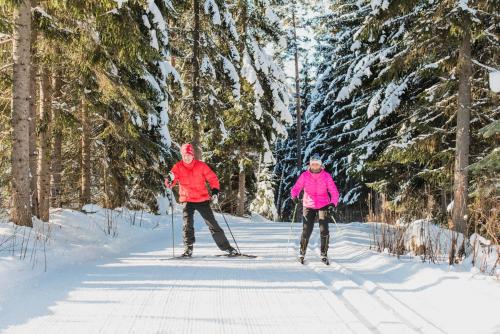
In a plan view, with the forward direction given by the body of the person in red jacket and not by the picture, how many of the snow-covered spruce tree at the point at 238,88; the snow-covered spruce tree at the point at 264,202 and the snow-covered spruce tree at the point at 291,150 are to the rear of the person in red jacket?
3

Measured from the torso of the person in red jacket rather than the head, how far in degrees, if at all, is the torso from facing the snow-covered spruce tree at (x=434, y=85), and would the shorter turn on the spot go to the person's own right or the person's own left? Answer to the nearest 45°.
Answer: approximately 135° to the person's own left

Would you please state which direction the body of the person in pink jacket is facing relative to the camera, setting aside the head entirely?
toward the camera

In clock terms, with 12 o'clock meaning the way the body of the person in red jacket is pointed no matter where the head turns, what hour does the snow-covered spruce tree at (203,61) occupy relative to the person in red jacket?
The snow-covered spruce tree is roughly at 6 o'clock from the person in red jacket.

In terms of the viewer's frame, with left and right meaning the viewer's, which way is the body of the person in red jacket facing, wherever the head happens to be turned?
facing the viewer

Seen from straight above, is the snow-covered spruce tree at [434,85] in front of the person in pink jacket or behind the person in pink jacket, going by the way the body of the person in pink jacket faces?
behind

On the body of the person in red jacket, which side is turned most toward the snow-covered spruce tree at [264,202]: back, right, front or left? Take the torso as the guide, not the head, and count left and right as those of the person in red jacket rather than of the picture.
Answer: back

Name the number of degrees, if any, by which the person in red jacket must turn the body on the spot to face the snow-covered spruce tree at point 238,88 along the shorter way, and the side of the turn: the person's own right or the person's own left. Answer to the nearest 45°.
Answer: approximately 180°

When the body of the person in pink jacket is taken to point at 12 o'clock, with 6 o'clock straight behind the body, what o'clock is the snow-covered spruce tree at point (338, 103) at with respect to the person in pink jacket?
The snow-covered spruce tree is roughly at 6 o'clock from the person in pink jacket.

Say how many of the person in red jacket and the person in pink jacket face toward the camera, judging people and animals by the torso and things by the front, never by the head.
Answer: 2
